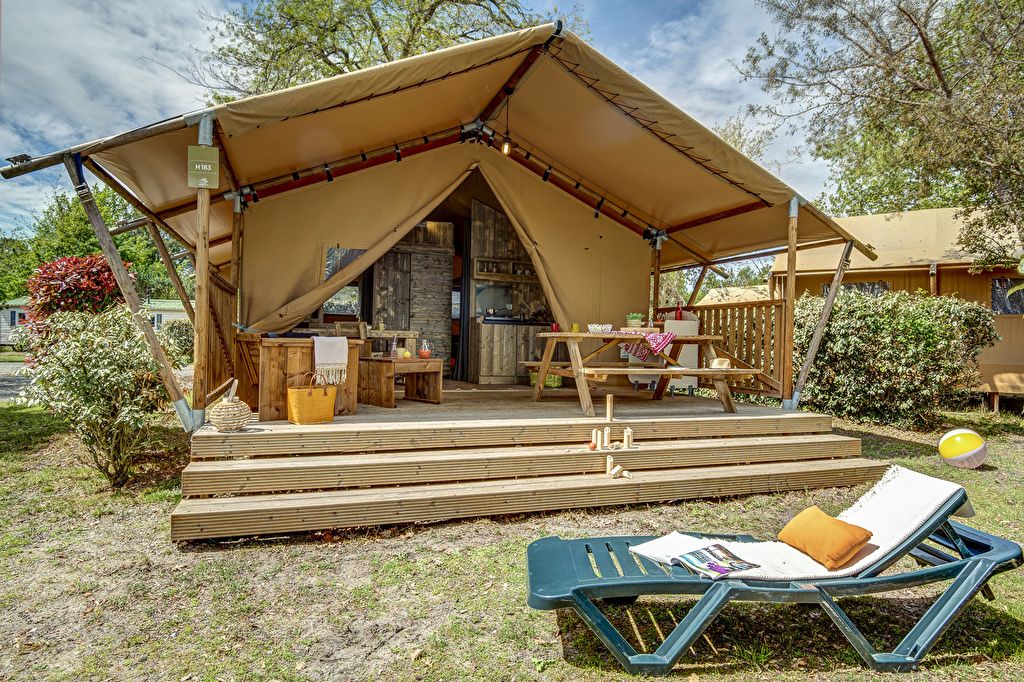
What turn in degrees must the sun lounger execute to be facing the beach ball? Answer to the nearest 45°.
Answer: approximately 90° to its right

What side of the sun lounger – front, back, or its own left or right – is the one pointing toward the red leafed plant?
front

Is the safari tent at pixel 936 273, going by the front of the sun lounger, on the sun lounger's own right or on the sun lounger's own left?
on the sun lounger's own right

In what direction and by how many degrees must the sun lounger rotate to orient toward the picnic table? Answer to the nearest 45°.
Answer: approximately 45° to its right

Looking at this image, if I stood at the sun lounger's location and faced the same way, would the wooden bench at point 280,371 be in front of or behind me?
in front

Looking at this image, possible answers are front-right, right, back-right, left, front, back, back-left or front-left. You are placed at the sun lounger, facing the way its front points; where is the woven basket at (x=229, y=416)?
front

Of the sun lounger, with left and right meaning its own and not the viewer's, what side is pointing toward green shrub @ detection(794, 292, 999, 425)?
right

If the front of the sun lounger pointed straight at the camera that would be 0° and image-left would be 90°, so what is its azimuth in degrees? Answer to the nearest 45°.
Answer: approximately 90°

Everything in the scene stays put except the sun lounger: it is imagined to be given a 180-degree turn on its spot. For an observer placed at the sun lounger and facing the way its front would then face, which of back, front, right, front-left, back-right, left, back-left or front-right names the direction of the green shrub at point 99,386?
back

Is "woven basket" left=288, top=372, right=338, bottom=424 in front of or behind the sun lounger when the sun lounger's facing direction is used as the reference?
in front

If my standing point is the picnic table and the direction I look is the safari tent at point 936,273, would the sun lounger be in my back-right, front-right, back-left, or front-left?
back-right
